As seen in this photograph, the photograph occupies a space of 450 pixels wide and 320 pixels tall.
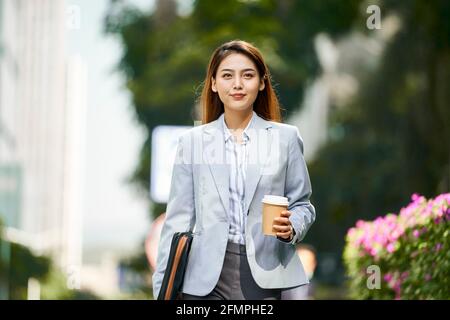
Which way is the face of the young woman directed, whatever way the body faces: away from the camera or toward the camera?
toward the camera

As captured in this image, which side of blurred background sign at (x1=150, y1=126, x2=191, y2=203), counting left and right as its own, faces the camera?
front

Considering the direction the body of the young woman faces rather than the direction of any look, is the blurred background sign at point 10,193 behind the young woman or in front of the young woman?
behind

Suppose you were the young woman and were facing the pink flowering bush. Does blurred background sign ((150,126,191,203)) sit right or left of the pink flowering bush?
left

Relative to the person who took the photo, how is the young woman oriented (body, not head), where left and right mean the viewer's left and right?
facing the viewer

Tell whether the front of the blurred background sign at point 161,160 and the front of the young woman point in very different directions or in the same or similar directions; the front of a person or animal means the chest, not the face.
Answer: same or similar directions

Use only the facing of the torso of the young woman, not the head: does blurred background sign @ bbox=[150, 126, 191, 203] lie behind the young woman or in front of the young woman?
behind

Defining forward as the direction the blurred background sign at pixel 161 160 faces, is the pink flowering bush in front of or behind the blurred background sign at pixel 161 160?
in front

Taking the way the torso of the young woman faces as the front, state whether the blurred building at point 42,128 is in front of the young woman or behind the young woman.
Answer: behind

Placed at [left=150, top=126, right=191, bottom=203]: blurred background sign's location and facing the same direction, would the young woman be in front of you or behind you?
in front

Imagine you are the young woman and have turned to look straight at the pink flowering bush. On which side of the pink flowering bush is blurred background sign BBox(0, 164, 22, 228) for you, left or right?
left

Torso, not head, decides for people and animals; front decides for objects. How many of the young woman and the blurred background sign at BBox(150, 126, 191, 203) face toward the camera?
2
